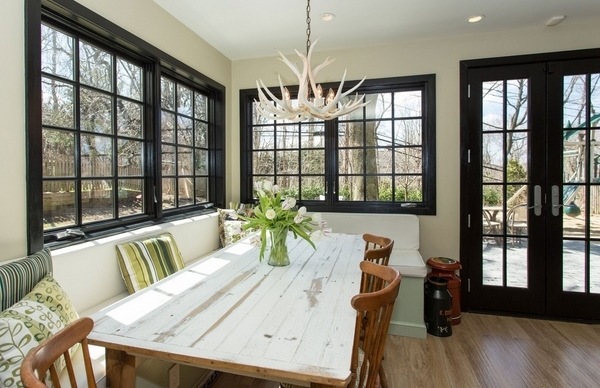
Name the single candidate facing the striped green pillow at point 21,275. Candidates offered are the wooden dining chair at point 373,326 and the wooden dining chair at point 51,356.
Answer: the wooden dining chair at point 373,326

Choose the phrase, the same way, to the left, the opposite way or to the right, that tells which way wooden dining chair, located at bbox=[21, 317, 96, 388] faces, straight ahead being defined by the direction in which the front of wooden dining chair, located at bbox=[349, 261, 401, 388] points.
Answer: the opposite way

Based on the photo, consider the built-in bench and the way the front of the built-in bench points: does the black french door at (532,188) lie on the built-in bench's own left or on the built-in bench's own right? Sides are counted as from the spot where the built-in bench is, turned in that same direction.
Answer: on the built-in bench's own left

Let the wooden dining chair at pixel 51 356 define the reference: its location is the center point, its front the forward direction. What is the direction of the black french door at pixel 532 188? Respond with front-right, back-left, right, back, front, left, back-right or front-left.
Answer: front-left

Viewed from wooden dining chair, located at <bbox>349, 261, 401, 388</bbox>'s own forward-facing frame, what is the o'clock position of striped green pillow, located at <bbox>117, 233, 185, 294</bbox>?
The striped green pillow is roughly at 1 o'clock from the wooden dining chair.

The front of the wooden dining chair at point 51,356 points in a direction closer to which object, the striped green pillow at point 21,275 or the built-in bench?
the built-in bench

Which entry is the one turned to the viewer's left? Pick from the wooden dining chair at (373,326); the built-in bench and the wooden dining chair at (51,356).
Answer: the wooden dining chair at (373,326)

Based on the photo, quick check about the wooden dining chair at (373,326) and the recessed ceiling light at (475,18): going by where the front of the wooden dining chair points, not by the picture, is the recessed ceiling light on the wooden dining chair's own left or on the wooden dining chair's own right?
on the wooden dining chair's own right

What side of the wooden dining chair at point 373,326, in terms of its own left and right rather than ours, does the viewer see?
left

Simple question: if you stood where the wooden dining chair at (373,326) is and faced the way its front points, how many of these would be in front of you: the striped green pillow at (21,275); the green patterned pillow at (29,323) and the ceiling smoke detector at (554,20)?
2
